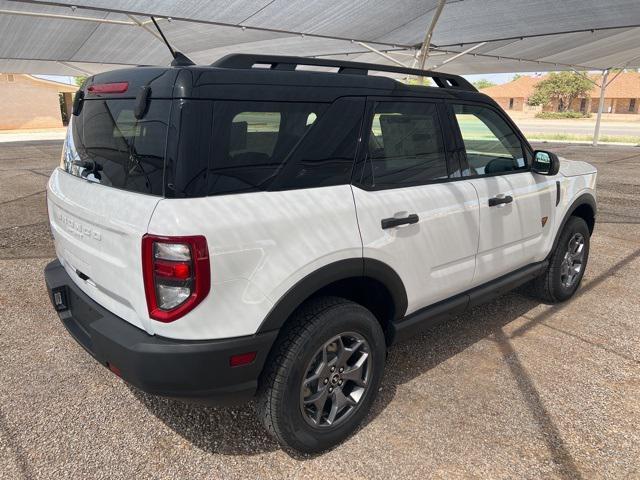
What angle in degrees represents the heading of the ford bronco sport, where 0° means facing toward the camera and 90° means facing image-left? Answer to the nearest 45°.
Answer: approximately 225°
